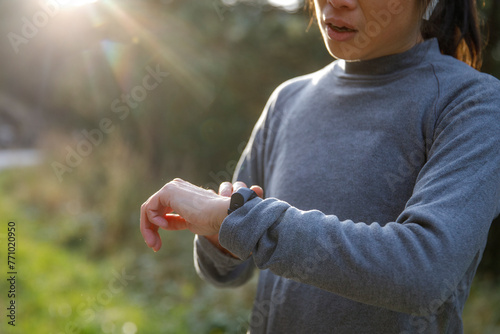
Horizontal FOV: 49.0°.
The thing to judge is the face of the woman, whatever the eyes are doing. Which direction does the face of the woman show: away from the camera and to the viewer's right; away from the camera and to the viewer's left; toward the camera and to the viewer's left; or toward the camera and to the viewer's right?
toward the camera and to the viewer's left

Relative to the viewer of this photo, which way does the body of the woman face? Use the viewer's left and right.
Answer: facing the viewer and to the left of the viewer
